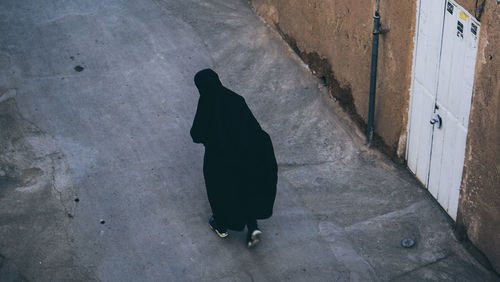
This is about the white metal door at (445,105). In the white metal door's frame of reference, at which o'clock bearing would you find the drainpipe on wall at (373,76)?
The drainpipe on wall is roughly at 3 o'clock from the white metal door.

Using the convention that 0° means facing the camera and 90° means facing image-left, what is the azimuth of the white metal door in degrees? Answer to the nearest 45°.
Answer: approximately 45°
